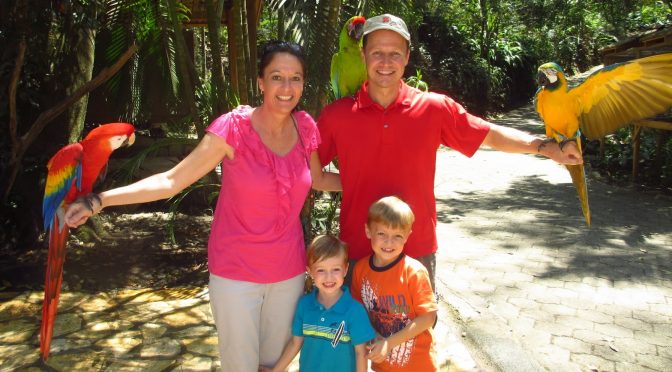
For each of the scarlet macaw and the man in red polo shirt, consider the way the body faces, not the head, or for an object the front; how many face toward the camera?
1

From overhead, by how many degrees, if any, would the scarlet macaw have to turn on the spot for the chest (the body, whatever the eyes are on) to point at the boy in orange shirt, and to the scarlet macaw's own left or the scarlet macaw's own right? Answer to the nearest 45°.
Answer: approximately 45° to the scarlet macaw's own right

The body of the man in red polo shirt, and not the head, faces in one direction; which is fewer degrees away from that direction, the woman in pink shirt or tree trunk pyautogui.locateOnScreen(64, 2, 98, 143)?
the woman in pink shirt

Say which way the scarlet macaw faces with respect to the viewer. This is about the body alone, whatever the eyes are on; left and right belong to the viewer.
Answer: facing to the right of the viewer

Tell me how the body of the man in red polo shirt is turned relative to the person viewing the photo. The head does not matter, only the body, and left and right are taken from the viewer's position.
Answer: facing the viewer

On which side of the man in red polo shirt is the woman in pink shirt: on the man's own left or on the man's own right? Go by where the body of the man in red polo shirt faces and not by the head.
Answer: on the man's own right

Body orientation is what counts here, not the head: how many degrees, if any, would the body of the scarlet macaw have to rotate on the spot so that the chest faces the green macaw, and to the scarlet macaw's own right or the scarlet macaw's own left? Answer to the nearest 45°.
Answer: approximately 45° to the scarlet macaw's own left

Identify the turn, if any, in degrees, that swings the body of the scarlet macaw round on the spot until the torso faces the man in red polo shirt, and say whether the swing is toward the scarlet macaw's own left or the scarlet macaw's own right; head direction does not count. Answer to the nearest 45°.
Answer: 0° — it already faces them

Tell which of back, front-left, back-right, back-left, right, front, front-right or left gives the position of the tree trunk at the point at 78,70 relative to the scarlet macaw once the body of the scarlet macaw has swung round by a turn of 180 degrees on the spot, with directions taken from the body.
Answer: right

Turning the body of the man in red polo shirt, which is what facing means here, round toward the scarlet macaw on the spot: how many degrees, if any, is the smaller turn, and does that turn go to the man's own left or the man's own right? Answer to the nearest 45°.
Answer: approximately 90° to the man's own right
